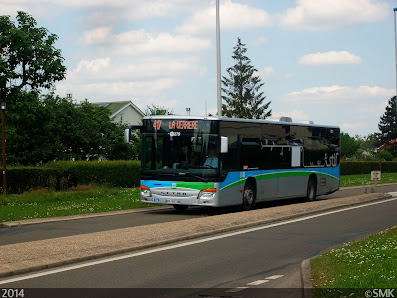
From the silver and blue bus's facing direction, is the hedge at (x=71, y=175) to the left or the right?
on its right

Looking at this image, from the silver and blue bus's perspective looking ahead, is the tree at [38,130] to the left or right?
on its right

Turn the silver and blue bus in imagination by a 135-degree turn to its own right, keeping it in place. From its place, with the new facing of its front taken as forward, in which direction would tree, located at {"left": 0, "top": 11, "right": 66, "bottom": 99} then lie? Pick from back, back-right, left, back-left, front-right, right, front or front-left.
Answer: front-left

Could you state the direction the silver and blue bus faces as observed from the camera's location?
facing the viewer and to the left of the viewer

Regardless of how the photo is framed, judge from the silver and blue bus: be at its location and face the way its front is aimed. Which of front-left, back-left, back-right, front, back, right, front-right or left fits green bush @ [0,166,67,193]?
right
